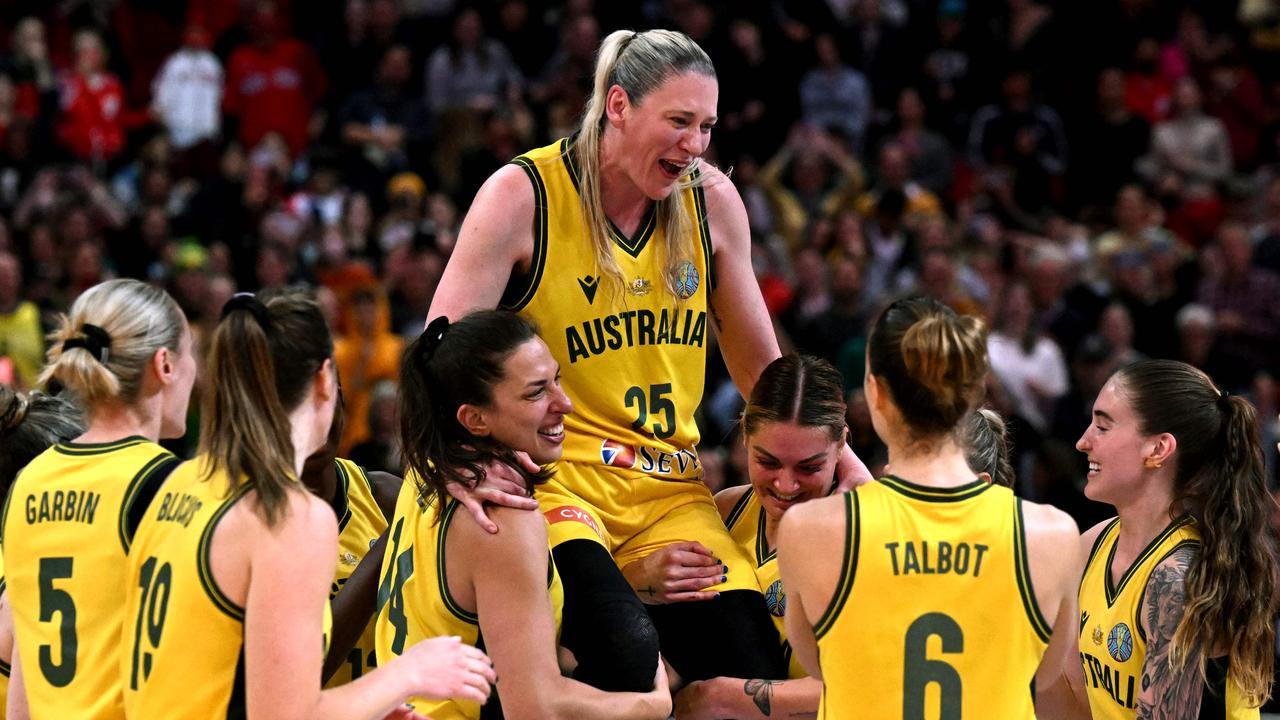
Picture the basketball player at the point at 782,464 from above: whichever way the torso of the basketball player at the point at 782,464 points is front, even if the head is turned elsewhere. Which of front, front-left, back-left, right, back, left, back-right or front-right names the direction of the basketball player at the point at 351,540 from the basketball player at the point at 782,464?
front-right

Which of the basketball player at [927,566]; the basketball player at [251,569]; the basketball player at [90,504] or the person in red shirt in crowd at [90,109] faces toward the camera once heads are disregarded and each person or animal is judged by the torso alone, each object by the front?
the person in red shirt in crowd

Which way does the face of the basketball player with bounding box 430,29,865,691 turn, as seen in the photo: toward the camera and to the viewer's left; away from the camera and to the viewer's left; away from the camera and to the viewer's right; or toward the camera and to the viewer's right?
toward the camera and to the viewer's right

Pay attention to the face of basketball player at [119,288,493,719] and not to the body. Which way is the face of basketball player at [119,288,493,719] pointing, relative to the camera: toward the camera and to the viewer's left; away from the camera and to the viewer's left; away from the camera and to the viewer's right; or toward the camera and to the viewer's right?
away from the camera and to the viewer's right

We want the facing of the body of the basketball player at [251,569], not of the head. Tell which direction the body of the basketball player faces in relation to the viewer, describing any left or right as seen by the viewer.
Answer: facing away from the viewer and to the right of the viewer

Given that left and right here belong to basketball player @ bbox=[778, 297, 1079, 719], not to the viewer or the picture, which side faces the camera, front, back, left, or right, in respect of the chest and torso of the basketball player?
back

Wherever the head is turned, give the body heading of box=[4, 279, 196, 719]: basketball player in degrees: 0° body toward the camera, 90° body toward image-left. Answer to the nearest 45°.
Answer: approximately 225°

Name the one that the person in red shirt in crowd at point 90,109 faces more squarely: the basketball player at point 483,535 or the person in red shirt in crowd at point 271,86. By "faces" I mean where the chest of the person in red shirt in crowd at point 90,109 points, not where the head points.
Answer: the basketball player

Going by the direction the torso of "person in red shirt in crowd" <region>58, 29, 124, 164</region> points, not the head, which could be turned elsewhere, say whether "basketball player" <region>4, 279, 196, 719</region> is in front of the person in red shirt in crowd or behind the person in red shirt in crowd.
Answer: in front

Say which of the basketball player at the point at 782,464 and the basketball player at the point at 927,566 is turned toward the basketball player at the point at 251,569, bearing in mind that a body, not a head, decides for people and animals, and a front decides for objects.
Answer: the basketball player at the point at 782,464

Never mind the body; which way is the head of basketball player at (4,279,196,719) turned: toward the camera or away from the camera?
away from the camera
